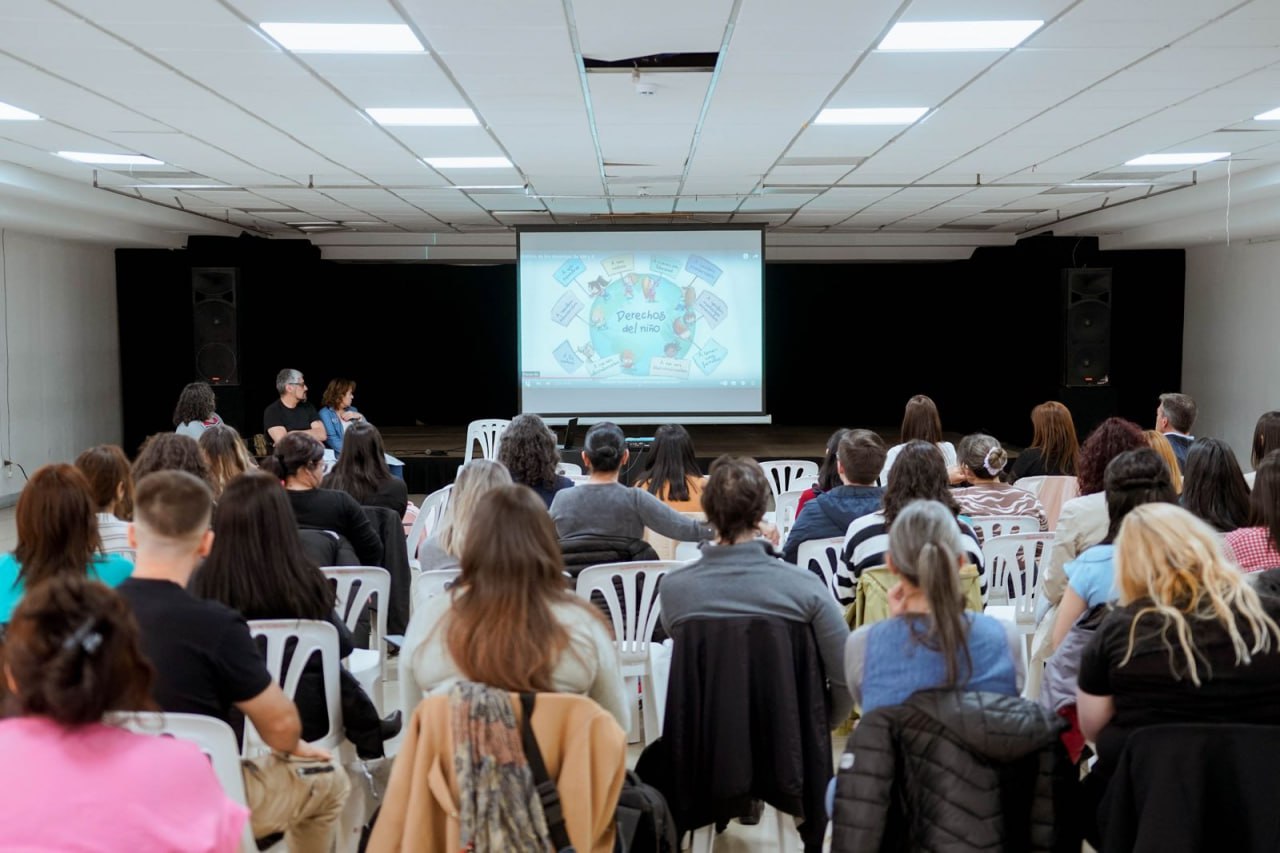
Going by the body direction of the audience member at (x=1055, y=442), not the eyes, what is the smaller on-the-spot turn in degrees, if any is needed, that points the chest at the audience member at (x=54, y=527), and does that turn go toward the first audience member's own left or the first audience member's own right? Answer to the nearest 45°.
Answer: approximately 135° to the first audience member's own left

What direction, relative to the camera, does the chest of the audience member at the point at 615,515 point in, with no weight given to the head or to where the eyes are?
away from the camera

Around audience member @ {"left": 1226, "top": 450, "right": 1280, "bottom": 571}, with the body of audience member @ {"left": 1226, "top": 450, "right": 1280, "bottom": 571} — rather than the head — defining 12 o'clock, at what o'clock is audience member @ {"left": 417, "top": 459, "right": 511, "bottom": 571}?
audience member @ {"left": 417, "top": 459, "right": 511, "bottom": 571} is roughly at 10 o'clock from audience member @ {"left": 1226, "top": 450, "right": 1280, "bottom": 571}.

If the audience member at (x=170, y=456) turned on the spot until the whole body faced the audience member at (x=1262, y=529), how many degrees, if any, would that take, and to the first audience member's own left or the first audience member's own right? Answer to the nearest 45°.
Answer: approximately 135° to the first audience member's own right

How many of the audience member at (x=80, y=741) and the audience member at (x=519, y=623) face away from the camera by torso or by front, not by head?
2

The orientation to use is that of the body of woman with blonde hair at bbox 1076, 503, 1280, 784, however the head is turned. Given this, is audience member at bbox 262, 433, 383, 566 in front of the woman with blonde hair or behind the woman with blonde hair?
in front

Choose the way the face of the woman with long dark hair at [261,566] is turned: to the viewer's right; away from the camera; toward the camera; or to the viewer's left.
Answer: away from the camera

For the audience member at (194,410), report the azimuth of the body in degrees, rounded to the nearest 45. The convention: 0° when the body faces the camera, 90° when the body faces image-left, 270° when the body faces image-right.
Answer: approximately 225°

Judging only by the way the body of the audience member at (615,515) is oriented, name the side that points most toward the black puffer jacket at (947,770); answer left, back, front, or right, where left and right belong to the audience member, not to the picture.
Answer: back

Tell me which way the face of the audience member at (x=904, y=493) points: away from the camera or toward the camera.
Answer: away from the camera

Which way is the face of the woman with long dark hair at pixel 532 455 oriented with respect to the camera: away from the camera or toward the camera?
away from the camera

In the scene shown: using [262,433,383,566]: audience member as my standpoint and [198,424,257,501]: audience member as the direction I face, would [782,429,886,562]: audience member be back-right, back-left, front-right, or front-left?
back-right

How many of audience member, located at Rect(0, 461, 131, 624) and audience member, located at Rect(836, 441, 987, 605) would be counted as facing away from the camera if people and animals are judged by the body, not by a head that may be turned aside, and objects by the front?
2

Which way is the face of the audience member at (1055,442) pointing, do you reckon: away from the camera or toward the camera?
away from the camera

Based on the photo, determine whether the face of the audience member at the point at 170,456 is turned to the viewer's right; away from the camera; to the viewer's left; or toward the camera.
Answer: away from the camera

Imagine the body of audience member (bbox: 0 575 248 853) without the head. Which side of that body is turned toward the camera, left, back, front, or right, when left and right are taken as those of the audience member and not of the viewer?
back

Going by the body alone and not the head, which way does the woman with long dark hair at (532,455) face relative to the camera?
away from the camera
